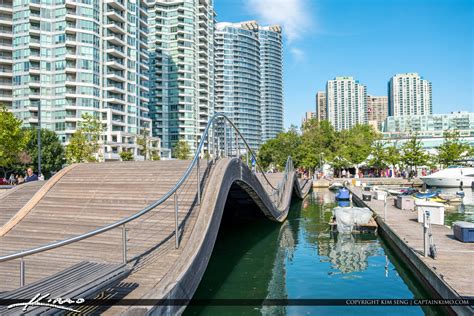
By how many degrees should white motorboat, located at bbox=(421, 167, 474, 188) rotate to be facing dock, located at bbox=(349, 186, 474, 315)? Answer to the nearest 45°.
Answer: approximately 90° to its left

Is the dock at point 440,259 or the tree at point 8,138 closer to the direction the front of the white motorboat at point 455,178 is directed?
the tree

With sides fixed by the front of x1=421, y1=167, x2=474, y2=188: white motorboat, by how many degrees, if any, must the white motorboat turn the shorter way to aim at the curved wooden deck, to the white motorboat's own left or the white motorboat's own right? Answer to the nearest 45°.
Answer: approximately 90° to the white motorboat's own left

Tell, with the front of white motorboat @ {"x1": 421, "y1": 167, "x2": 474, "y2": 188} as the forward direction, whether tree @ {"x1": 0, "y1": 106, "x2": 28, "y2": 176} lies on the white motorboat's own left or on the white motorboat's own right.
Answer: on the white motorboat's own left

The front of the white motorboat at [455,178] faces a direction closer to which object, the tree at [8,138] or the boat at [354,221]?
the tree

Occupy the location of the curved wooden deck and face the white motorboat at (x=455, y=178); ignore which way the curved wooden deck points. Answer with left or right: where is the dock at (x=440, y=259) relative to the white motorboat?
right

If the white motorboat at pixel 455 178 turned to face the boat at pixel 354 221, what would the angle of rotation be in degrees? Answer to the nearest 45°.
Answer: approximately 90° to its left

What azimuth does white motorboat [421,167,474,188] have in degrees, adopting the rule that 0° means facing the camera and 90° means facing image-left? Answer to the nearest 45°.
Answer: approximately 90°
